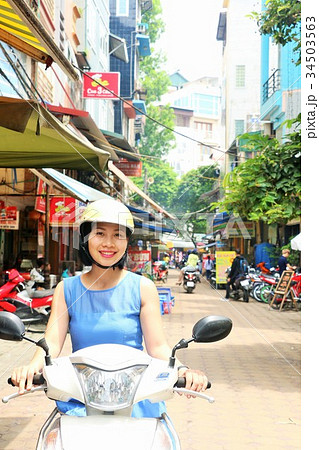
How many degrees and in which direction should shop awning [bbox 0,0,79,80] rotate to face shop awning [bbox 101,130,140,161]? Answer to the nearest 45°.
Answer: approximately 90° to its left

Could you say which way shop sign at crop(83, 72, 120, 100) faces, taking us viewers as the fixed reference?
facing the viewer

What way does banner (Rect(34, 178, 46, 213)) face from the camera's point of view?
toward the camera

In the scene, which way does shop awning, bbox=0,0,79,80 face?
to the viewer's right

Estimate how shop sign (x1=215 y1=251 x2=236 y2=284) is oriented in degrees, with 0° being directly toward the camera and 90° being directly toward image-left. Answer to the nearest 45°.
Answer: approximately 0°

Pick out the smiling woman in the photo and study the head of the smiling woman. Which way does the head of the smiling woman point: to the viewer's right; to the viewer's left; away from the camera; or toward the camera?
toward the camera

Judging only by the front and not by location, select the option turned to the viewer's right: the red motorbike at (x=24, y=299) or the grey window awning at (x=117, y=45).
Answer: the grey window awning

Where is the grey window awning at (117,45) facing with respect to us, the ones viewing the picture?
facing to the right of the viewer

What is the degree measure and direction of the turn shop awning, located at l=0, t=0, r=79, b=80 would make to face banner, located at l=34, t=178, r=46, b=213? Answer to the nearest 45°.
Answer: approximately 90° to its left

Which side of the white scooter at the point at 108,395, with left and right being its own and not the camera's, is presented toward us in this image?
front
